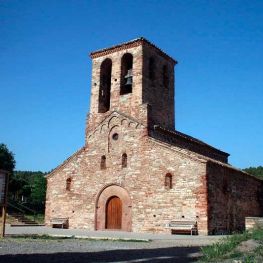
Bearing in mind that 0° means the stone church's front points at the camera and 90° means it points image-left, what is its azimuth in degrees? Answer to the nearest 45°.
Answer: approximately 45°

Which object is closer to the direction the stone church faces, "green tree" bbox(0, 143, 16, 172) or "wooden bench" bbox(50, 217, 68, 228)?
the wooden bench

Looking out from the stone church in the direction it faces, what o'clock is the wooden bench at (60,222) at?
The wooden bench is roughly at 2 o'clock from the stone church.

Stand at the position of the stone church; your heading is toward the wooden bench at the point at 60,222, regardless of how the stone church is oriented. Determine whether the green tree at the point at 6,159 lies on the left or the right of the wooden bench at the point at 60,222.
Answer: right

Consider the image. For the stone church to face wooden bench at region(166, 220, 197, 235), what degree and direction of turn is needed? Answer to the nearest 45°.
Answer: approximately 90° to its left

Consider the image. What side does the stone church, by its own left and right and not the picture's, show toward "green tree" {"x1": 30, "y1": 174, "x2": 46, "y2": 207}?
right

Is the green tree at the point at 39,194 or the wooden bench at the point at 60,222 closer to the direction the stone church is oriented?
the wooden bench

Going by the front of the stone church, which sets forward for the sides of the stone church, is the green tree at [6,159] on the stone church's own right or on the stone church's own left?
on the stone church's own right
